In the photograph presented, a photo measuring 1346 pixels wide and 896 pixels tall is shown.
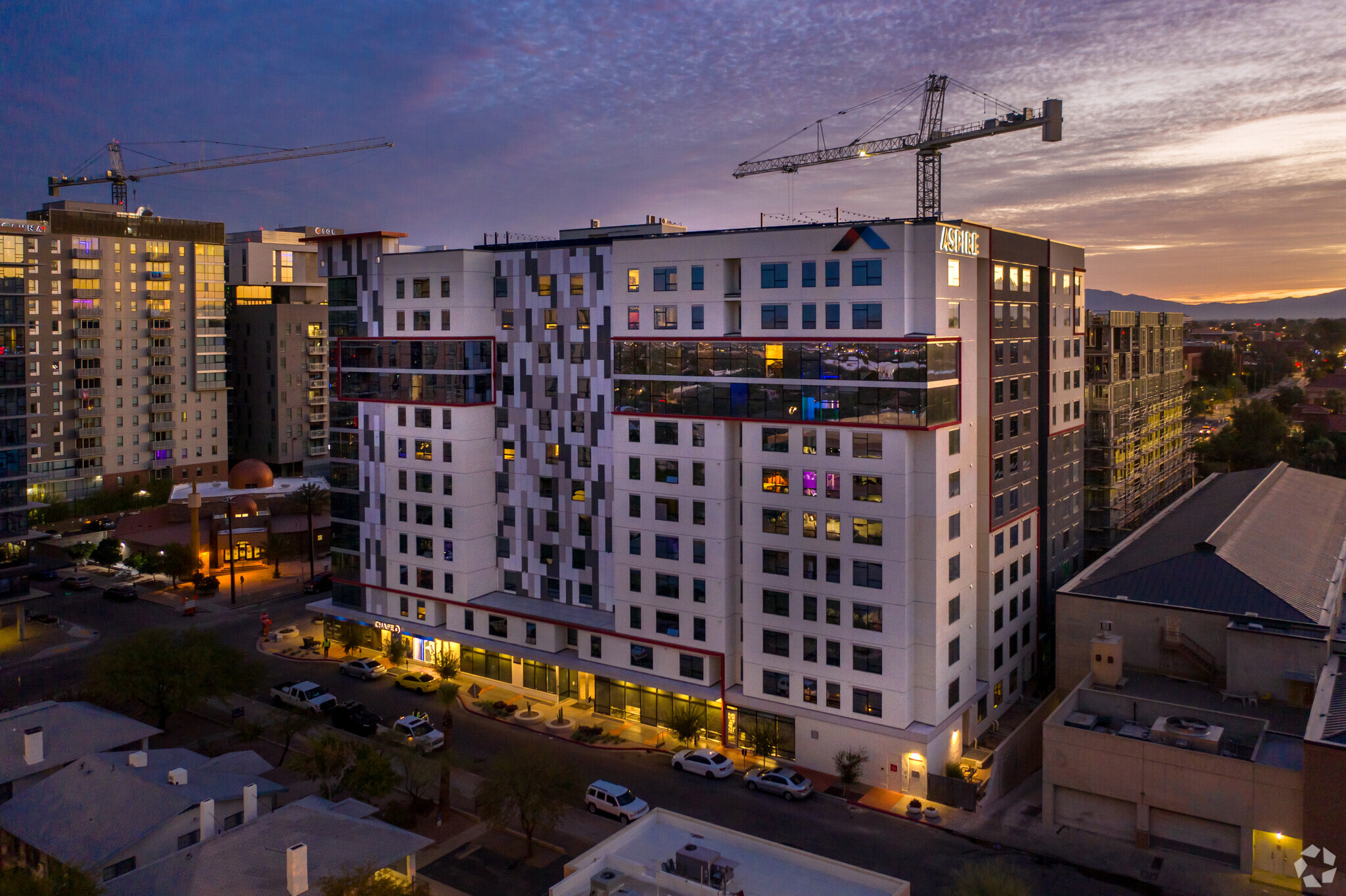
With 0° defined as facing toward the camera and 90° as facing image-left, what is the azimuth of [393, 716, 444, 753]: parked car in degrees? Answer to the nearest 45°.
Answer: approximately 315°

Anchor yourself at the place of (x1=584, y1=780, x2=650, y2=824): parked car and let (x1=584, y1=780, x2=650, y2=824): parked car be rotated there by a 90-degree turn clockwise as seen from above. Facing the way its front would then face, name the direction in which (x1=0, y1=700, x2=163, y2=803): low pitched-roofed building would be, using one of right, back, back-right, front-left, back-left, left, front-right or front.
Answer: front-right

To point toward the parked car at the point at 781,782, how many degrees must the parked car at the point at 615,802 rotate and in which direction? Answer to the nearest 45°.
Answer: approximately 45° to its left

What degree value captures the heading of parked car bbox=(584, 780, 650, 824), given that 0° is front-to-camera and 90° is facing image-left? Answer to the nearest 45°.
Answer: approximately 315°

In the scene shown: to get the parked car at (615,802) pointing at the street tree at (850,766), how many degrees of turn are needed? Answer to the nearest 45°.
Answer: approximately 45° to its left

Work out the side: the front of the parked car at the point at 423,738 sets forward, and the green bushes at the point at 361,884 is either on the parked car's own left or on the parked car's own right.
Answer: on the parked car's own right
